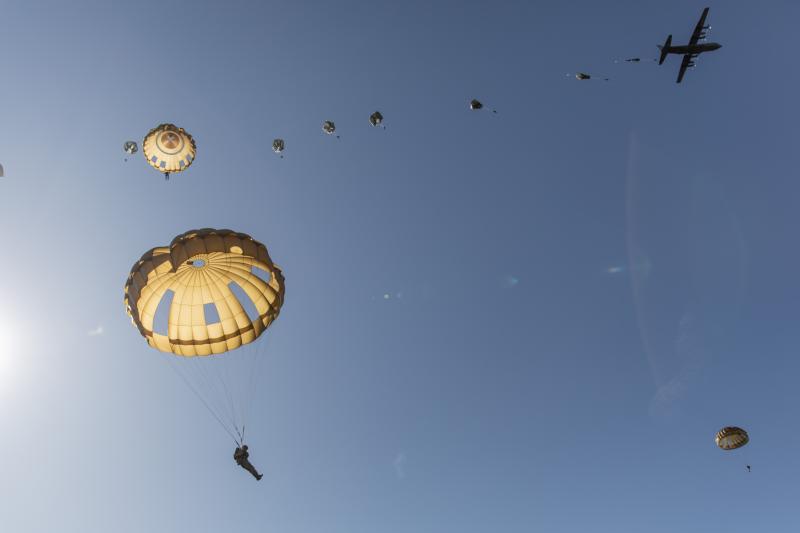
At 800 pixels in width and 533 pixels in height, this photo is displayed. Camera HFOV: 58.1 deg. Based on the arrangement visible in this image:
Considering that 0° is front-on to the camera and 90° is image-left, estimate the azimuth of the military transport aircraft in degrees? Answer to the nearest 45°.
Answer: approximately 270°

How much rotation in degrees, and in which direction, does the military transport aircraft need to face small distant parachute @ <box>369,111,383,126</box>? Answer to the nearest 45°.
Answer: approximately 135° to its right

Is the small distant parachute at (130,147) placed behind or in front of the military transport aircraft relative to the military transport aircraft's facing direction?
behind

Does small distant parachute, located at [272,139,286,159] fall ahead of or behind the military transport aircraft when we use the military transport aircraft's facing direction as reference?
behind

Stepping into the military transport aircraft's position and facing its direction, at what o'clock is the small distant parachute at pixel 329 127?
The small distant parachute is roughly at 5 o'clock from the military transport aircraft.
